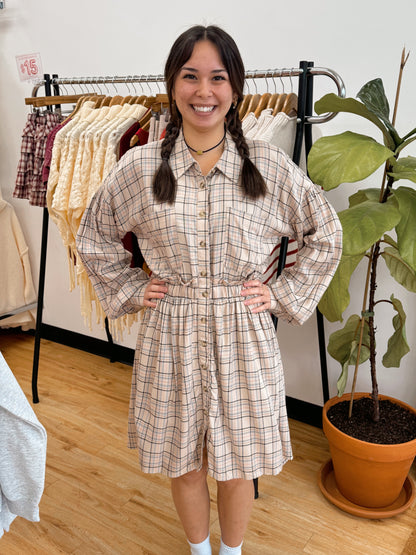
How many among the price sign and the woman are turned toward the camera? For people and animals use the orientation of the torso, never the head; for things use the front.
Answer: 2

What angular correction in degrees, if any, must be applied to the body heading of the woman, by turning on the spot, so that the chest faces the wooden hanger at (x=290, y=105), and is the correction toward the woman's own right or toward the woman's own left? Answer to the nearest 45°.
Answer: approximately 135° to the woman's own left

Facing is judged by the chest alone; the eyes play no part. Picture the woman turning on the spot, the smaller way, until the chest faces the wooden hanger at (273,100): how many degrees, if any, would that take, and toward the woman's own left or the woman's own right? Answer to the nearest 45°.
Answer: approximately 180°

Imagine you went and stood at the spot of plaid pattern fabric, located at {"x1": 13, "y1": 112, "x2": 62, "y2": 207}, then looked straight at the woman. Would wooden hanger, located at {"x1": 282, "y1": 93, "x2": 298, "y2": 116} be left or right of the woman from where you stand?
left

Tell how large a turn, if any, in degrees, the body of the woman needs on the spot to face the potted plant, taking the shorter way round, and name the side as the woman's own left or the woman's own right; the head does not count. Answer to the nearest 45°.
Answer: approximately 135° to the woman's own left
